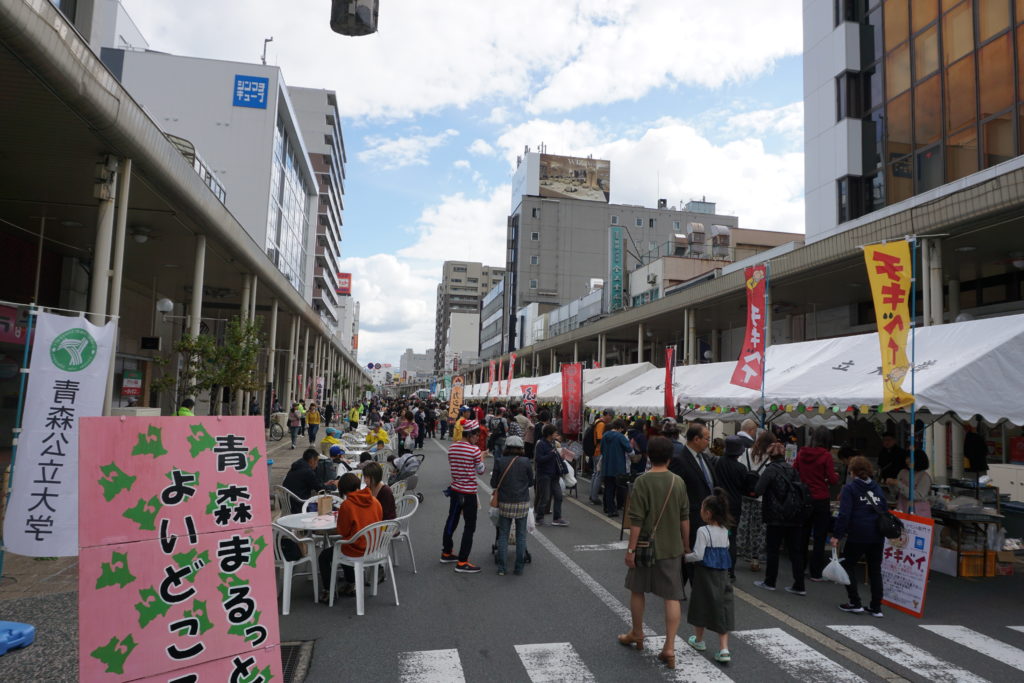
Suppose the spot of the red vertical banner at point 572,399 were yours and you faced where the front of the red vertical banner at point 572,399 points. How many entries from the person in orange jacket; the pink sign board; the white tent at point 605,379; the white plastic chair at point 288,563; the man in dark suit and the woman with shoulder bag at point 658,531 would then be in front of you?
5

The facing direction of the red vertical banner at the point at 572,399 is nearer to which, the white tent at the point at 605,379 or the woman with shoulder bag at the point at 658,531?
the woman with shoulder bag

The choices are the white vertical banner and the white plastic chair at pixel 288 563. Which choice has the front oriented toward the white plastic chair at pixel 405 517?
the white plastic chair at pixel 288 563

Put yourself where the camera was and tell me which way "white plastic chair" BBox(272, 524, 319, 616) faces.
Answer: facing away from the viewer and to the right of the viewer

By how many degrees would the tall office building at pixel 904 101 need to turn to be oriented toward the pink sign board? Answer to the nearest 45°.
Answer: approximately 45° to its left

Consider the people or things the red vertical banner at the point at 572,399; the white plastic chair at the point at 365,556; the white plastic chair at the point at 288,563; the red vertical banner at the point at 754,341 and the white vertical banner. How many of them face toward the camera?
3

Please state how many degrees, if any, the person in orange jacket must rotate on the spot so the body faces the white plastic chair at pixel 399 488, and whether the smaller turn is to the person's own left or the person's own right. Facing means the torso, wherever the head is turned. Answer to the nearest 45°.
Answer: approximately 45° to the person's own right

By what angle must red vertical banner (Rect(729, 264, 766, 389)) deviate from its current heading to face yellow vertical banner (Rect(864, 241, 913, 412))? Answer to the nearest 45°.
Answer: approximately 45° to its left

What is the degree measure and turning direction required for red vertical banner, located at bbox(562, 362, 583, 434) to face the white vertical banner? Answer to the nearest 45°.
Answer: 0° — it already faces it
